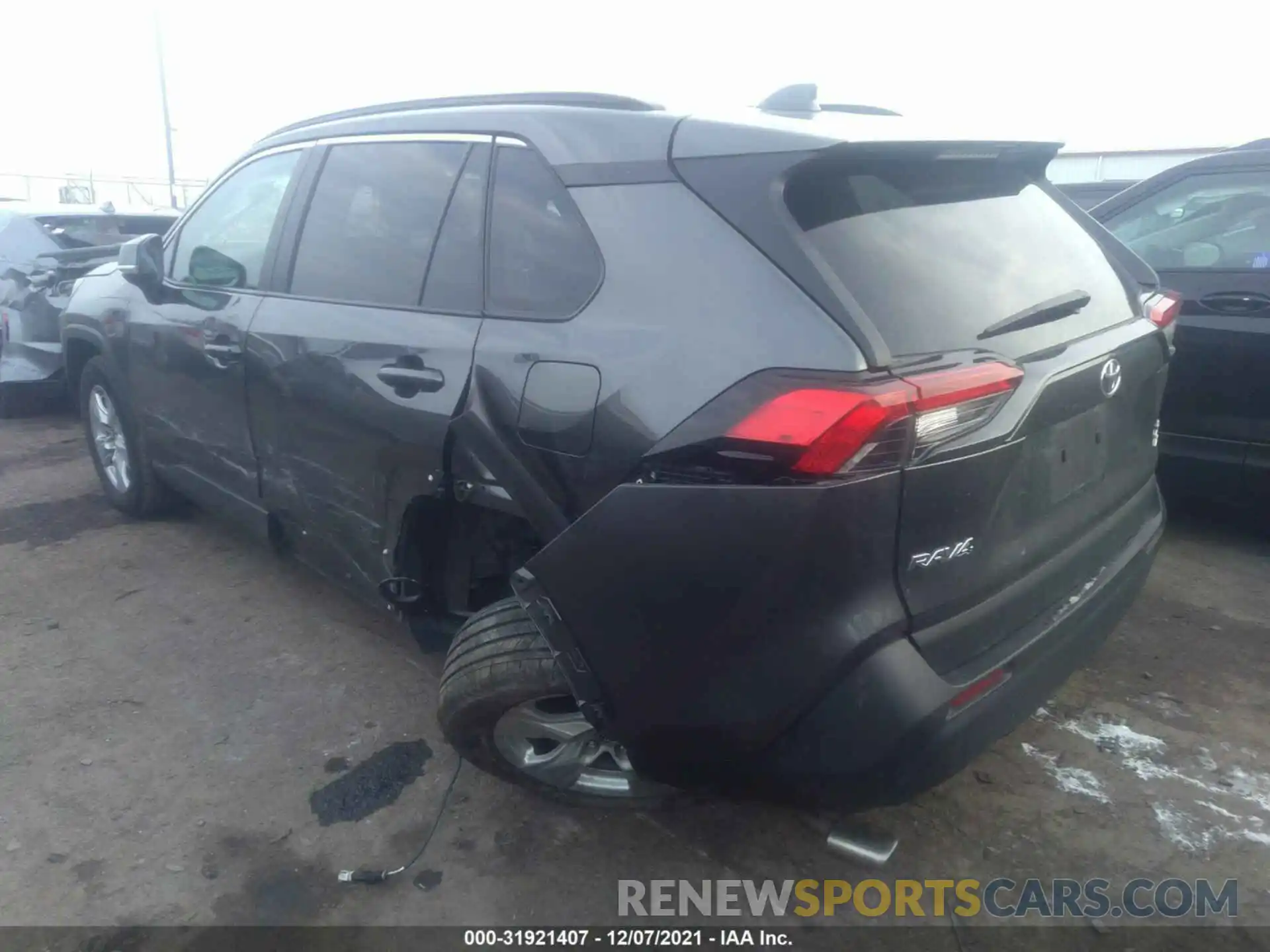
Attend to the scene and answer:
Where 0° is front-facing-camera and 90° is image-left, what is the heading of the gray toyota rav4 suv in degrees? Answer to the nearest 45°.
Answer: approximately 135°

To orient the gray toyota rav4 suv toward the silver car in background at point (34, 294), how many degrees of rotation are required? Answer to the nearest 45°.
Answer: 0° — it already faces it

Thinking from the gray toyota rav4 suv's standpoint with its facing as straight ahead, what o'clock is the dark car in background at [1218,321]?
The dark car in background is roughly at 3 o'clock from the gray toyota rav4 suv.

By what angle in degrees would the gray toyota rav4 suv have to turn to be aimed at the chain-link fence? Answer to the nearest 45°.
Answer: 0° — it already faces it

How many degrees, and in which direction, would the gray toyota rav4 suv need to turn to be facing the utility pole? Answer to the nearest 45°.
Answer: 0° — it already faces it
